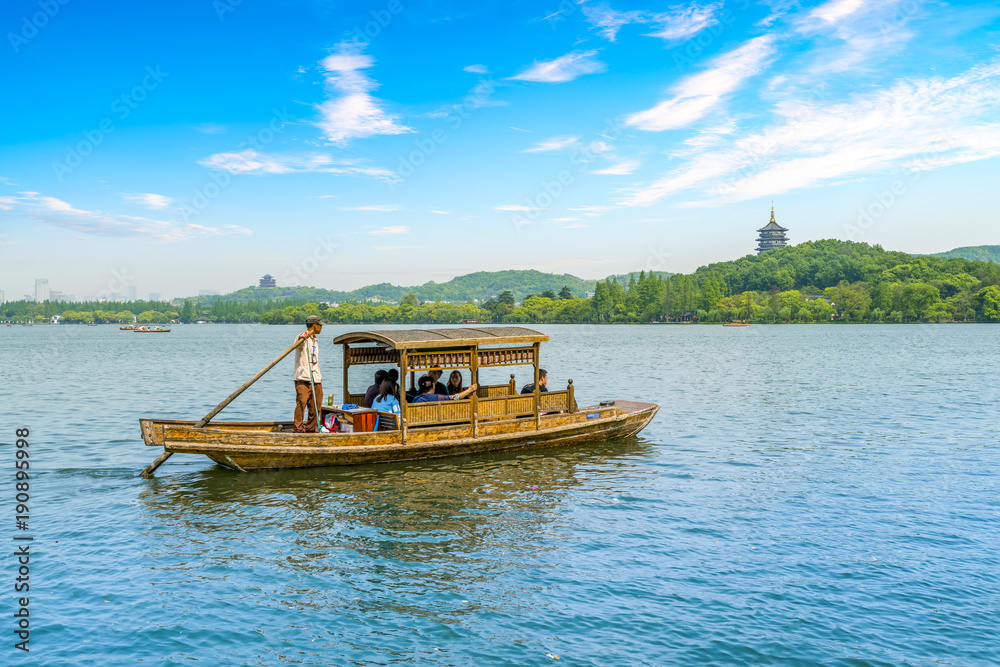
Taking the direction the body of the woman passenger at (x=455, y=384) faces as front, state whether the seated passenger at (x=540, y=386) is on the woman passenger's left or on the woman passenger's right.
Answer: on the woman passenger's left

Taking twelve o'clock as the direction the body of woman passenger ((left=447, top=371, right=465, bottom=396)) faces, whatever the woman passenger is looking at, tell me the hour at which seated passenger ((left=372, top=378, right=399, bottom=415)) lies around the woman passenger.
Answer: The seated passenger is roughly at 2 o'clock from the woman passenger.

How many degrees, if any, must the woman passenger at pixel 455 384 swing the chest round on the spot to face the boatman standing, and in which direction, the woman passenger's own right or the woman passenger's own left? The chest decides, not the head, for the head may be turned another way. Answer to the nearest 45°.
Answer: approximately 45° to the woman passenger's own right

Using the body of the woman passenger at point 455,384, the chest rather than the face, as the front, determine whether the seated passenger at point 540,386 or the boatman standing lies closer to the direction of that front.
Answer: the boatman standing

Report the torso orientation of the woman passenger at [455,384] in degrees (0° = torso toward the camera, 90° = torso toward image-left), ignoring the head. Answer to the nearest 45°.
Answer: approximately 0°

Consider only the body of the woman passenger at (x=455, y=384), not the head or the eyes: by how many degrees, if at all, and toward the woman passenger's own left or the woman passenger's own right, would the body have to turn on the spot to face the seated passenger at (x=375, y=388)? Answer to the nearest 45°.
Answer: approximately 90° to the woman passenger's own right
